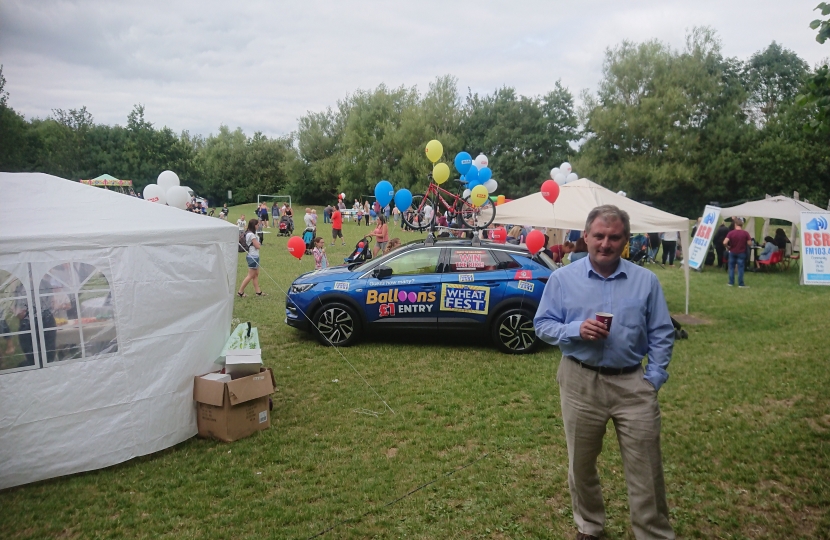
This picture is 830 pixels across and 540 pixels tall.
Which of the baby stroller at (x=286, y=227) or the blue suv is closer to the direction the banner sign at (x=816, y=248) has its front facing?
the blue suv

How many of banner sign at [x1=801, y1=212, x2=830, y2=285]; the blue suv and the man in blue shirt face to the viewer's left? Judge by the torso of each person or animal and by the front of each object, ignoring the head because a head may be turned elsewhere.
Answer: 1

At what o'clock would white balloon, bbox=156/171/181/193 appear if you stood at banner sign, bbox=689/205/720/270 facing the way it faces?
The white balloon is roughly at 2 o'clock from the banner sign.

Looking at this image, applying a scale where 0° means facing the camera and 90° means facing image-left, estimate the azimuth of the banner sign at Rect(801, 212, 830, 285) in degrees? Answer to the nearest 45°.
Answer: approximately 0°

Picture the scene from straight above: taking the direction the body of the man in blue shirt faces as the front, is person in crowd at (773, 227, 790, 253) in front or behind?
behind

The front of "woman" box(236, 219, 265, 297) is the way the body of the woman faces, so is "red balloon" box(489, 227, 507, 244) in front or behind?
in front

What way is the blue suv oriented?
to the viewer's left
